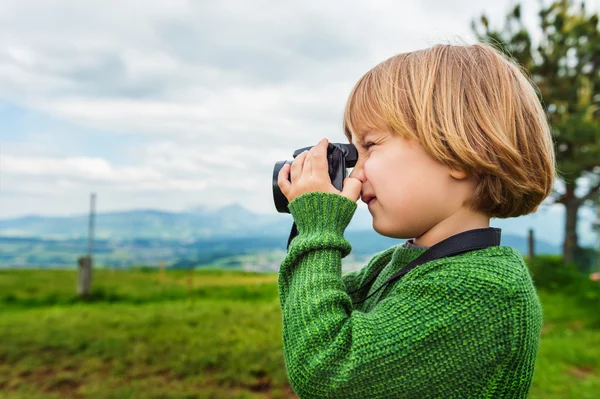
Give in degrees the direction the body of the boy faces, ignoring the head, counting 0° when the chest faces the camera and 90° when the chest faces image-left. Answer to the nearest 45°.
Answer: approximately 90°

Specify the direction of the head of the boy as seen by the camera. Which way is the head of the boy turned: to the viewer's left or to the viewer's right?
to the viewer's left

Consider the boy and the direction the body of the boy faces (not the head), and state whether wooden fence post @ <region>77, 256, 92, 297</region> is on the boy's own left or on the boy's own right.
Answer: on the boy's own right
